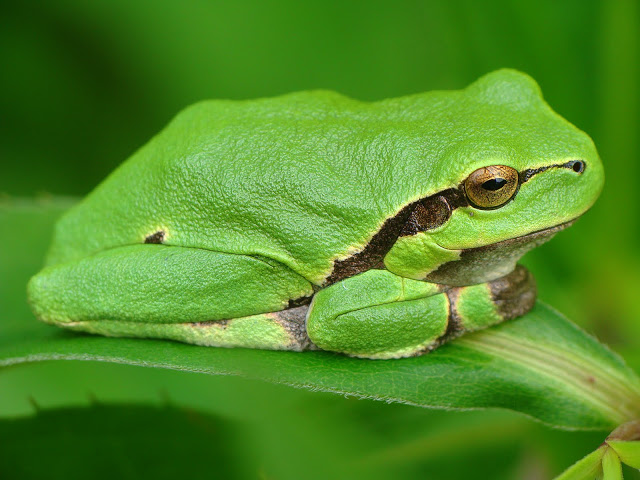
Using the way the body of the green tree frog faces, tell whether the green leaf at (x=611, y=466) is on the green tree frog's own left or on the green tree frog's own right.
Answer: on the green tree frog's own right

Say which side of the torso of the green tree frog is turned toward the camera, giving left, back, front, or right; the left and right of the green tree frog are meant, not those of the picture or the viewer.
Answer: right

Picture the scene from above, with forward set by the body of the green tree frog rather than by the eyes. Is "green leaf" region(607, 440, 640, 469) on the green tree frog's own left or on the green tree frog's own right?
on the green tree frog's own right

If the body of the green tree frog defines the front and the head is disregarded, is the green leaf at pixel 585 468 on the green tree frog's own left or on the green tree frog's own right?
on the green tree frog's own right
